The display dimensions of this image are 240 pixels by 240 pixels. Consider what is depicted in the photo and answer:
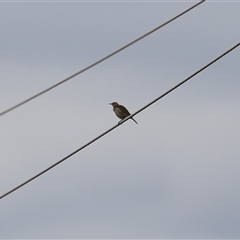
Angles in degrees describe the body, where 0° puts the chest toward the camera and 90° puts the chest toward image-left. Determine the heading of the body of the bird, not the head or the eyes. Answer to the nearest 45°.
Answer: approximately 90°
